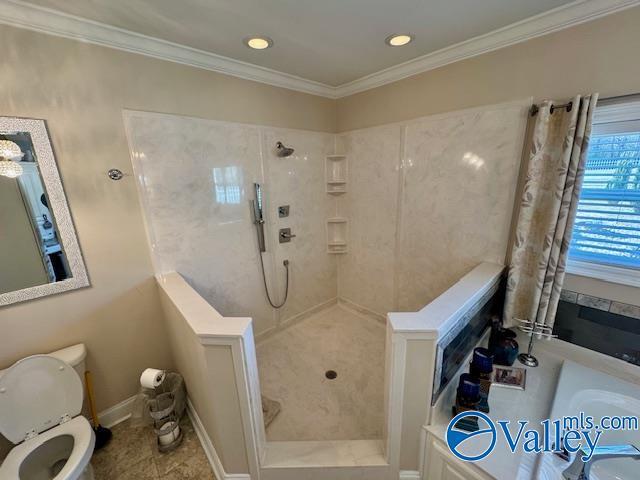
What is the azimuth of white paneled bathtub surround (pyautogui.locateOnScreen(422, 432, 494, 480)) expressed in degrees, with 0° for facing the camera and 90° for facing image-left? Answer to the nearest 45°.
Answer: approximately 45°

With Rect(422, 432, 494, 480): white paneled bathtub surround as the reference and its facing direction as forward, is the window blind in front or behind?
behind

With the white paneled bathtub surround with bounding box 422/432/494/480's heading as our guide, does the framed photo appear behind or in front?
behind

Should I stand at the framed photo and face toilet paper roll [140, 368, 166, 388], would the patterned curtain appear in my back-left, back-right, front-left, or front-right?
back-right

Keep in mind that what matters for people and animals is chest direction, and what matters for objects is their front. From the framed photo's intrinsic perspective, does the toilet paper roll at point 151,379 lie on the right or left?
on its right

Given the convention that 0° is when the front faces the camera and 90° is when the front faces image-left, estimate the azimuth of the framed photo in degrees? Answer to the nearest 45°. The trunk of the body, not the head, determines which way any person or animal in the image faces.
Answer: approximately 0°

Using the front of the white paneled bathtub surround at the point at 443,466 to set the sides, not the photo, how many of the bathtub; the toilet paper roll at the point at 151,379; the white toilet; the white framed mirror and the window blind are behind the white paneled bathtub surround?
2

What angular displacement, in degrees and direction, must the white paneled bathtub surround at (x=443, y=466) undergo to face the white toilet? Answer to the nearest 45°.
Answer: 0° — it already faces it
